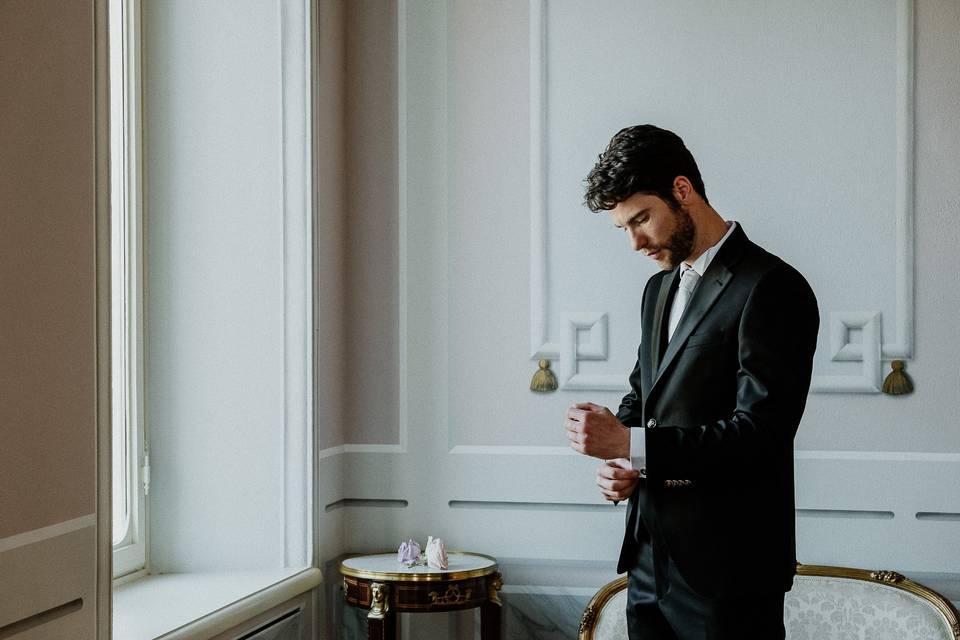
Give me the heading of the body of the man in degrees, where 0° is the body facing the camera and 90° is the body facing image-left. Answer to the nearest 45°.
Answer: approximately 45°

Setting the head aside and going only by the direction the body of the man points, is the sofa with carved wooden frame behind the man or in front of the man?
behind

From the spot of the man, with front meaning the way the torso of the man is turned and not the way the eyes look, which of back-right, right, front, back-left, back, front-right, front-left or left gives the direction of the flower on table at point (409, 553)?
right

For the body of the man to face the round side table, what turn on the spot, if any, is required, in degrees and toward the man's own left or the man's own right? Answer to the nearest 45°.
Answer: approximately 90° to the man's own right

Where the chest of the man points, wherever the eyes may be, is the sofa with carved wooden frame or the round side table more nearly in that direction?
the round side table

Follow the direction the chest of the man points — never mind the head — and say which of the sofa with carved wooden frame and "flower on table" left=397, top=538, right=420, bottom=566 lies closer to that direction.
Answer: the flower on table
